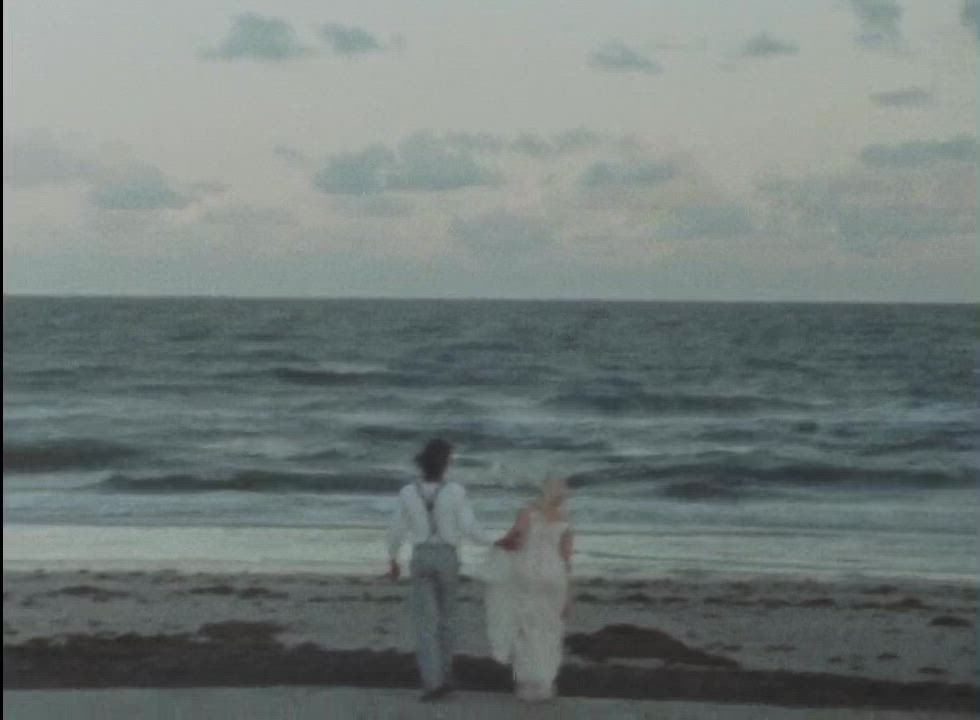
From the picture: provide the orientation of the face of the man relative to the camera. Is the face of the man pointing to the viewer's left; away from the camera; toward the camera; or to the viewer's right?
away from the camera

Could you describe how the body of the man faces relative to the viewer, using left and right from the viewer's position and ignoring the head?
facing away from the viewer

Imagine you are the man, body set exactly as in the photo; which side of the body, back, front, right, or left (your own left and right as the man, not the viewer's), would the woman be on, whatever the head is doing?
right
